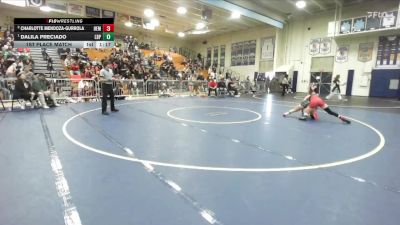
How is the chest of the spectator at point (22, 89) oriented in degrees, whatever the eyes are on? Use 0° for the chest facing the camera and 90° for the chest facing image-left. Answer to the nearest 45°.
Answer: approximately 315°

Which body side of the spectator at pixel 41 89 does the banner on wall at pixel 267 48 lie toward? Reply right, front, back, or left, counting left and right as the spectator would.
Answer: left

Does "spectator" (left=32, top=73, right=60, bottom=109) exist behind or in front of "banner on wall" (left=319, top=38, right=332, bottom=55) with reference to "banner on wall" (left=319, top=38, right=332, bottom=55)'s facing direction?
in front

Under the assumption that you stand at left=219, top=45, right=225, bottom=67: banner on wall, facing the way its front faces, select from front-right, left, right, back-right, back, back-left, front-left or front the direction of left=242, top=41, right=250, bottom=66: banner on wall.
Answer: front-left

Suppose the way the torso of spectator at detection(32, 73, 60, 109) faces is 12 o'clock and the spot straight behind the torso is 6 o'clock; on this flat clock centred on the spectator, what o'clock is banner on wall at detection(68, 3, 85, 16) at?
The banner on wall is roughly at 8 o'clock from the spectator.

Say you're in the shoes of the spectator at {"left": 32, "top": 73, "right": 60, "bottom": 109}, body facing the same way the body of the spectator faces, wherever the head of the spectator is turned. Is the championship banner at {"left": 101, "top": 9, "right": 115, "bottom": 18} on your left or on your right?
on your left

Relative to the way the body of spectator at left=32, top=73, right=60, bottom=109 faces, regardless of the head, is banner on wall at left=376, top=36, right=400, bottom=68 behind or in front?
in front

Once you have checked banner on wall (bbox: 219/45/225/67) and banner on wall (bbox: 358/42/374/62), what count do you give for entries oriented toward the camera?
2

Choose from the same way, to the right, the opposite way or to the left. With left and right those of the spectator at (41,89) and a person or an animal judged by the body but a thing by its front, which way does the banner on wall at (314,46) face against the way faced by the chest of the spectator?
to the right

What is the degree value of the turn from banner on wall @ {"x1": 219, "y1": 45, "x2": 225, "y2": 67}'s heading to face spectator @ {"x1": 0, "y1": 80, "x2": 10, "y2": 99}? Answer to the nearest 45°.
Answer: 0° — it already faces them

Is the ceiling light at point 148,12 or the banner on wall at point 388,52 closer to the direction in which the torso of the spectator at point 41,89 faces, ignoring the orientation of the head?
the banner on wall
